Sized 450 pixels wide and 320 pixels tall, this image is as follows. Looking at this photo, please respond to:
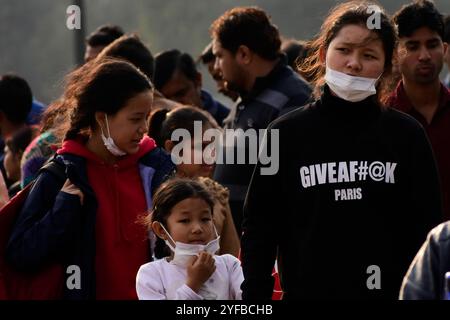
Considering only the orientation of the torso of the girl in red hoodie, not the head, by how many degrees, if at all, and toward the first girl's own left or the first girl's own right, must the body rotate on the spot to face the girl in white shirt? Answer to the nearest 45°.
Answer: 0° — they already face them

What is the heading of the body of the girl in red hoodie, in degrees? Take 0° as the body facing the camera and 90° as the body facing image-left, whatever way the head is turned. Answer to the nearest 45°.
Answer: approximately 315°

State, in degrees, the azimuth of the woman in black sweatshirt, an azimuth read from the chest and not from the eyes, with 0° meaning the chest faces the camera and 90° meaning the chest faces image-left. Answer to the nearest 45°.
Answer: approximately 0°
